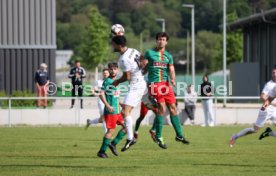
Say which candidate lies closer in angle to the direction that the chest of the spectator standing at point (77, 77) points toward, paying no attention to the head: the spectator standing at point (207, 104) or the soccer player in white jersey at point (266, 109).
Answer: the soccer player in white jersey

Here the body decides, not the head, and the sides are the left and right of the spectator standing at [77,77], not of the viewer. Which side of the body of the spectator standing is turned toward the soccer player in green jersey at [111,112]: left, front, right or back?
front

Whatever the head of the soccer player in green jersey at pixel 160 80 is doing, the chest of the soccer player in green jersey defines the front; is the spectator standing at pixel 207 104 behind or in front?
behind

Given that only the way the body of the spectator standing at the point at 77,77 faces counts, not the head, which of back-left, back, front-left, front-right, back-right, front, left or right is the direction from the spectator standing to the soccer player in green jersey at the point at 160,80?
front

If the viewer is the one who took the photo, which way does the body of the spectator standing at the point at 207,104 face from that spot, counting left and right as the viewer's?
facing the viewer

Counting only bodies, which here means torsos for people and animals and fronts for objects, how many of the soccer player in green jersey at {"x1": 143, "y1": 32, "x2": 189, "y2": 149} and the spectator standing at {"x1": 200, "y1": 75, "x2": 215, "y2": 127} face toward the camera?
2

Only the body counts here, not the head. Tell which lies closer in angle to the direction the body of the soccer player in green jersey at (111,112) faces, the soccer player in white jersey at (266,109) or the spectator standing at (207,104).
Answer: the soccer player in white jersey

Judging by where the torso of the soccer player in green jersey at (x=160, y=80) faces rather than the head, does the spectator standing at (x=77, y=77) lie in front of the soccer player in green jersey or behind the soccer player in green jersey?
behind

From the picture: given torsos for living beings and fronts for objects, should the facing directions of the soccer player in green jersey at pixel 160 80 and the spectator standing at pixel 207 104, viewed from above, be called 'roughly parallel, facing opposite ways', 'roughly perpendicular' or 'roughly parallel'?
roughly parallel

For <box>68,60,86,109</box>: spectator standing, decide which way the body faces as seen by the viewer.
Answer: toward the camera

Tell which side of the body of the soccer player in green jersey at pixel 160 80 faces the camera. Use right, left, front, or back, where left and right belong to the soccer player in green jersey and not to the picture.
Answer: front
